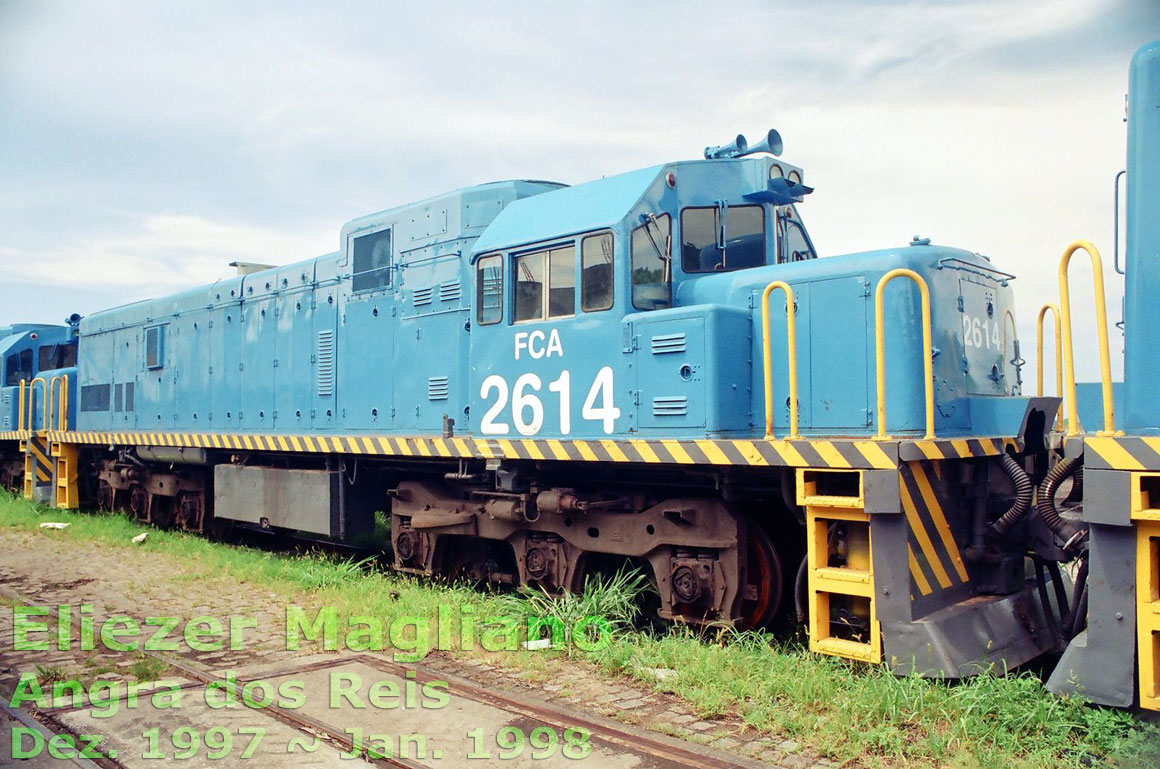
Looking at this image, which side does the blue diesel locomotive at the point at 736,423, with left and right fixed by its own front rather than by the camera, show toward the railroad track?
right

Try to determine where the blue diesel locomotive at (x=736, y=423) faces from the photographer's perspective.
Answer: facing the viewer and to the right of the viewer
